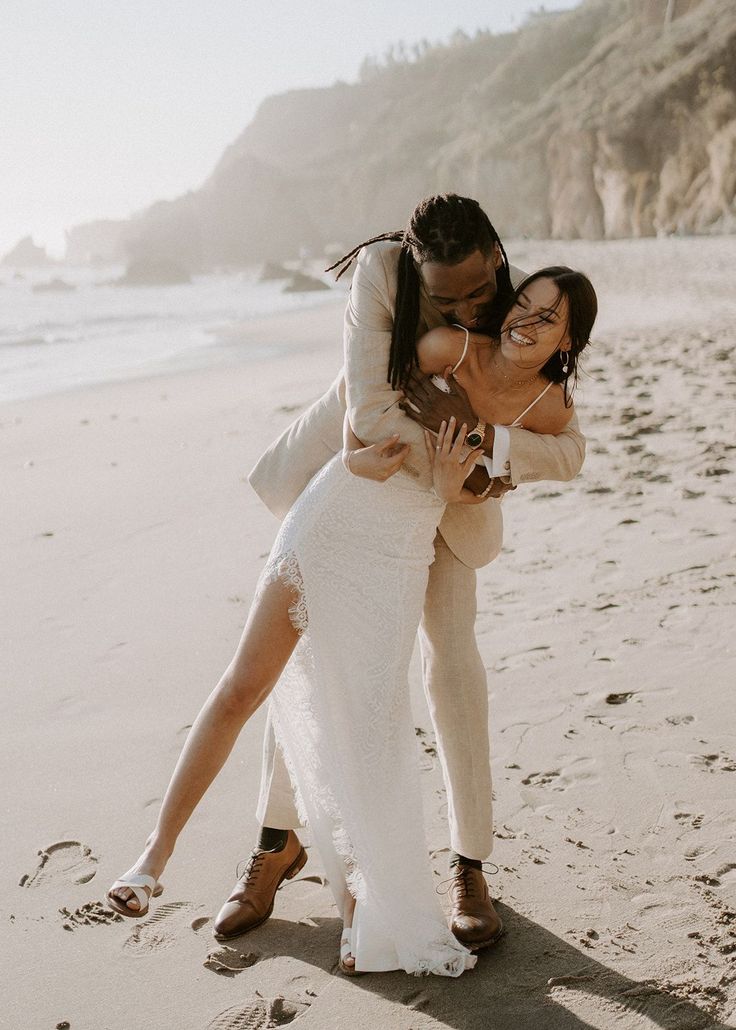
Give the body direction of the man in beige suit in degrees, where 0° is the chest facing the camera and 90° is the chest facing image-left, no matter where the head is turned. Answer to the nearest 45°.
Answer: approximately 0°

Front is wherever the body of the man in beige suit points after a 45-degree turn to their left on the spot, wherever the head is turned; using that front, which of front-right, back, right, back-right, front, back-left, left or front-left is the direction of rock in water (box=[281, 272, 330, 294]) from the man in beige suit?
back-left

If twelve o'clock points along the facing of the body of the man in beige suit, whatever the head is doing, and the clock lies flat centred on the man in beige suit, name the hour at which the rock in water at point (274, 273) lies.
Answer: The rock in water is roughly at 6 o'clock from the man in beige suit.
